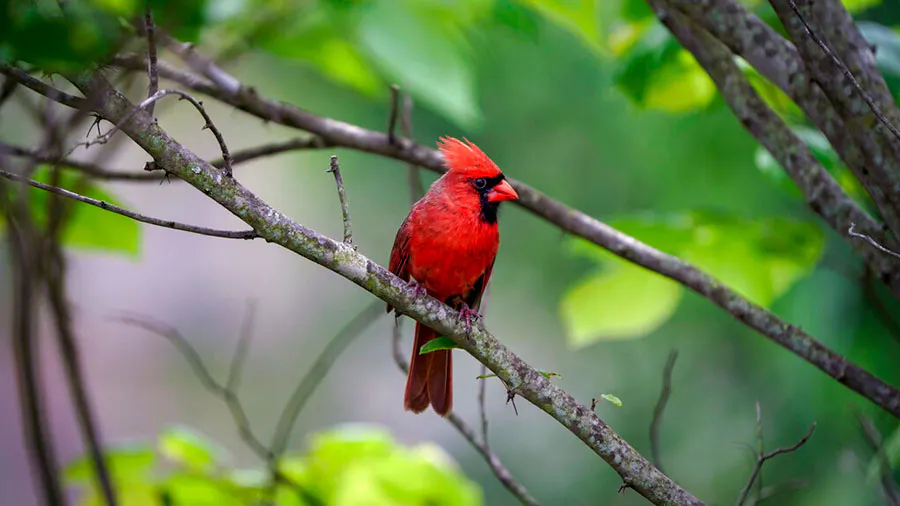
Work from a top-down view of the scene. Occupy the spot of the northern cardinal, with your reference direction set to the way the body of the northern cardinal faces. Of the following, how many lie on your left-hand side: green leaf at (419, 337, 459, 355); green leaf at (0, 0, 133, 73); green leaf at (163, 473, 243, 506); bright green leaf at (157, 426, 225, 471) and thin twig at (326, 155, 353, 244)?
0

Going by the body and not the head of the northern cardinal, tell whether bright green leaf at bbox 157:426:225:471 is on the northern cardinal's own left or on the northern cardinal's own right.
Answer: on the northern cardinal's own right

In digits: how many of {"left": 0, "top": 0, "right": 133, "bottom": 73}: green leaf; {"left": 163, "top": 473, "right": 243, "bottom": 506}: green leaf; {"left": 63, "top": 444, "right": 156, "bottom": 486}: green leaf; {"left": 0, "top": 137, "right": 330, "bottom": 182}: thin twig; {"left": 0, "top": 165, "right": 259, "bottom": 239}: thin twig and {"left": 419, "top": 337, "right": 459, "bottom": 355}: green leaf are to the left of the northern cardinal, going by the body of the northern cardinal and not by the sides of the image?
0

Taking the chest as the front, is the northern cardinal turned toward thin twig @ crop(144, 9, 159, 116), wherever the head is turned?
no

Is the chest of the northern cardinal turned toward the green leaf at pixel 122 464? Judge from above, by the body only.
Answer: no

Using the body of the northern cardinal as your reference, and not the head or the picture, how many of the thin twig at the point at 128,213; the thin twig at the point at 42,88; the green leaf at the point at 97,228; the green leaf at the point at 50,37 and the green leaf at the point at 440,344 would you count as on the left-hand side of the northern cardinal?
0

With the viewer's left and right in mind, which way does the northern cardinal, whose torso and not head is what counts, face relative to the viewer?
facing the viewer and to the right of the viewer

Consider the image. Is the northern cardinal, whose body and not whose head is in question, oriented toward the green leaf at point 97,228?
no

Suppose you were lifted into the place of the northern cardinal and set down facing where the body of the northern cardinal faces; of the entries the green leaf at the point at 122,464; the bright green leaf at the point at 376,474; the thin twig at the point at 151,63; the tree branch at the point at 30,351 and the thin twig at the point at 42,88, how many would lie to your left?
0

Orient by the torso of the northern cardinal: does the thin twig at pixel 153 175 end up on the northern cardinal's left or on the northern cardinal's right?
on the northern cardinal's right

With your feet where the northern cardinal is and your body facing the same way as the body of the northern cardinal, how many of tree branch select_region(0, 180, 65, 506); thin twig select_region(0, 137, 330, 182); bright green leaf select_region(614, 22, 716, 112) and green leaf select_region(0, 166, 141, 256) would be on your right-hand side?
3

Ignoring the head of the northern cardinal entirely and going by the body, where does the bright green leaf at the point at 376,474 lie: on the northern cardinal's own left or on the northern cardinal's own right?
on the northern cardinal's own right
